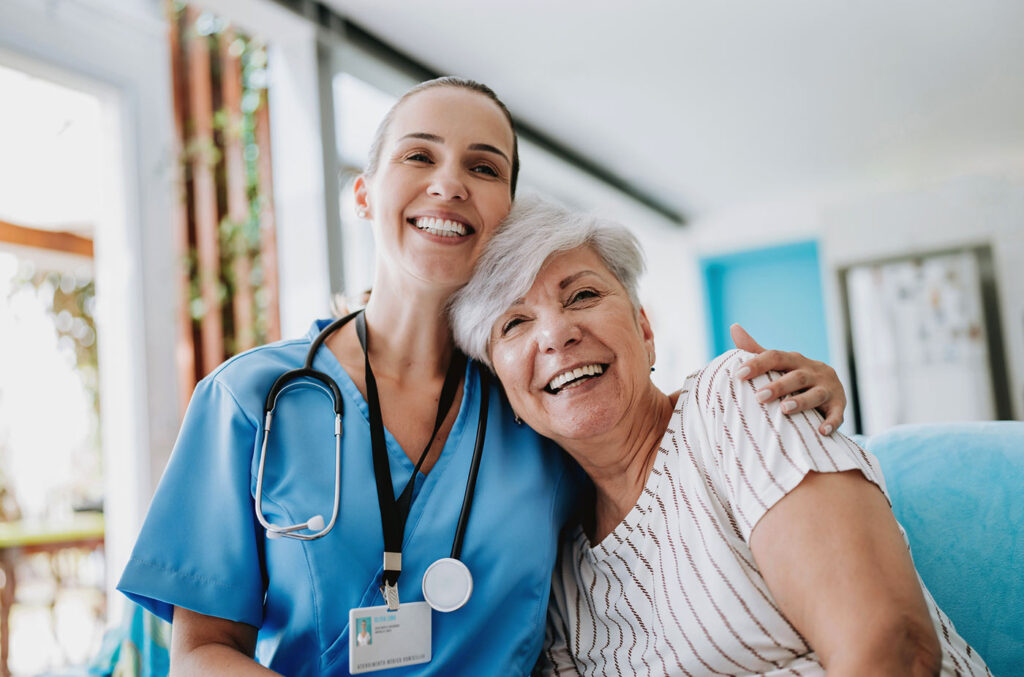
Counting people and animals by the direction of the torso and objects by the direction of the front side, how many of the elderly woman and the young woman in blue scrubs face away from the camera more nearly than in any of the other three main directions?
0

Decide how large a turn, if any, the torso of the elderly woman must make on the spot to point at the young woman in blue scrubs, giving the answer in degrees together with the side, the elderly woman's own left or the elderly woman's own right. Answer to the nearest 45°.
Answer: approximately 45° to the elderly woman's own right

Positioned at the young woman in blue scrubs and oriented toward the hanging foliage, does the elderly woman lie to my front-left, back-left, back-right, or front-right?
back-right

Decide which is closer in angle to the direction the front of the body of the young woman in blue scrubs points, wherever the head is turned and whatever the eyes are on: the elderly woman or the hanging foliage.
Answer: the elderly woman

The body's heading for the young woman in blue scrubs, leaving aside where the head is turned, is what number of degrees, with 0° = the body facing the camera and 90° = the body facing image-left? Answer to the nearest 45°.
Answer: approximately 0°

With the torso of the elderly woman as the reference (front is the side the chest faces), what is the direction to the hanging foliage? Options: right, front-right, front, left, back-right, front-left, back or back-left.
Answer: right

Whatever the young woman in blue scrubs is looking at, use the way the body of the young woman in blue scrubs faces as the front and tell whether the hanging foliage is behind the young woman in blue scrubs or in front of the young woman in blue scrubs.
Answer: behind

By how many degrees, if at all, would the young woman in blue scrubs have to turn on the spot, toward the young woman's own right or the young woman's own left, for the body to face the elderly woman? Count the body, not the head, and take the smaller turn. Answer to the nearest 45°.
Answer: approximately 90° to the young woman's own left

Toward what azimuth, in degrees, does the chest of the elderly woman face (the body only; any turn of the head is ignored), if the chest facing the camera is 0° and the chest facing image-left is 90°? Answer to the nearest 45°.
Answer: approximately 45°
